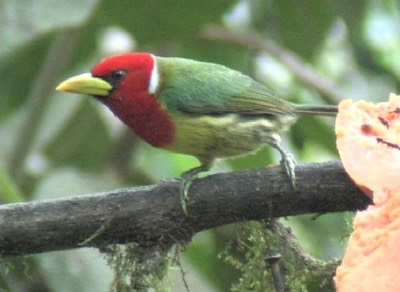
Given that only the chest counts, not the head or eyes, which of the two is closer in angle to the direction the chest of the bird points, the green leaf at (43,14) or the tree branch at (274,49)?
the green leaf

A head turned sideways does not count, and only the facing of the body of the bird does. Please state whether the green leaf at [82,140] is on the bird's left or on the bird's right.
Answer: on the bird's right

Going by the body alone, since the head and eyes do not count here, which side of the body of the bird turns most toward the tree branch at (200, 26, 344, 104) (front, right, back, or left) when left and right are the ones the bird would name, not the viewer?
right

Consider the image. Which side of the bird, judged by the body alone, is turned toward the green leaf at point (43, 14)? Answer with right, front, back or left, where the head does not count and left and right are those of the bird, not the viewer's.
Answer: right

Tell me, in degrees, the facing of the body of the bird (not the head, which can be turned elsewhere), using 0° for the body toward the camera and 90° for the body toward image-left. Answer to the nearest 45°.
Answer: approximately 90°

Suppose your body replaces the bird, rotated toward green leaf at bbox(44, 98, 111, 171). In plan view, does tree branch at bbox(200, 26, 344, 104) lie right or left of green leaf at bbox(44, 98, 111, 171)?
right
